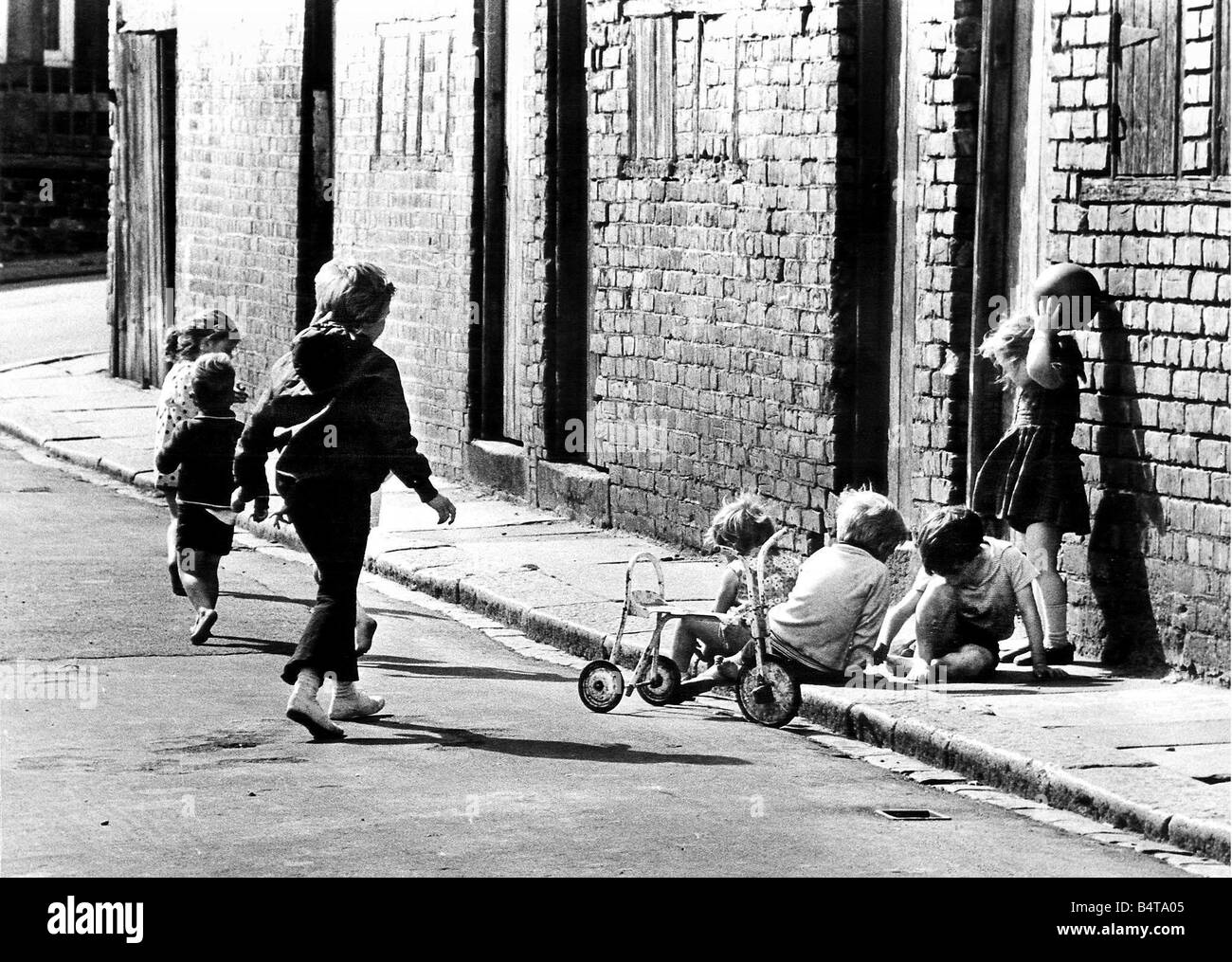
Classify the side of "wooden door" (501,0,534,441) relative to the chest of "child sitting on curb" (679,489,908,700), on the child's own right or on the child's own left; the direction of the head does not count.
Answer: on the child's own left

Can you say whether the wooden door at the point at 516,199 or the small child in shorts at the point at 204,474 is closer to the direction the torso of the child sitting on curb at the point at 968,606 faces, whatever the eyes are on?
the small child in shorts

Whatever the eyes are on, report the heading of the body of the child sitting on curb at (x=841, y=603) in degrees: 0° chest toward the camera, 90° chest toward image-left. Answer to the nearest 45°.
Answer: approximately 225°

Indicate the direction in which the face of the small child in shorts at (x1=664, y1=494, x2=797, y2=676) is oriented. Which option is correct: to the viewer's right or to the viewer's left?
to the viewer's left

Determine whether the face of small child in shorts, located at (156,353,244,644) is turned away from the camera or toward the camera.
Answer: away from the camera
